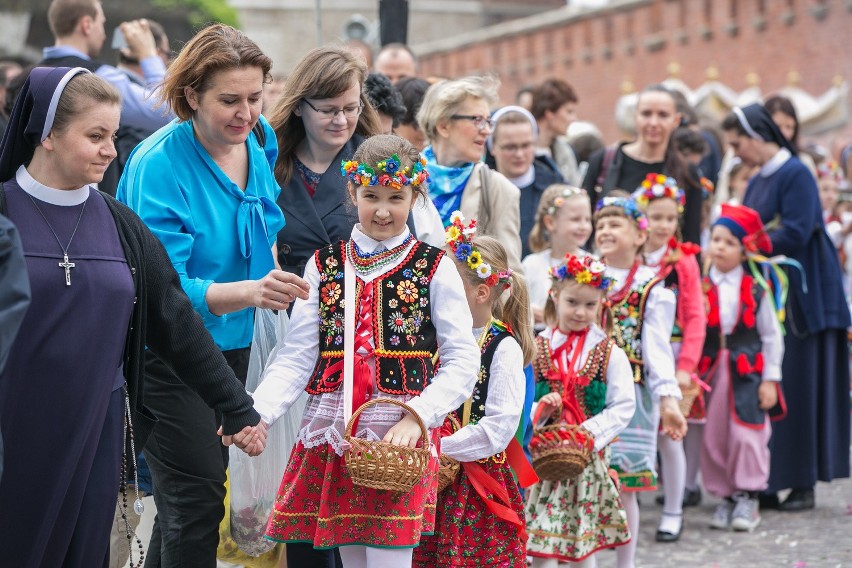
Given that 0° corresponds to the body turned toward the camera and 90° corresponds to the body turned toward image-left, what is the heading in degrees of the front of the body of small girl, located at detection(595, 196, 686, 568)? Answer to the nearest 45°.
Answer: approximately 45°

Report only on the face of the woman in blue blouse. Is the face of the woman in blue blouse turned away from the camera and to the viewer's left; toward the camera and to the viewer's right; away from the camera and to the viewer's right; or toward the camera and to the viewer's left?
toward the camera and to the viewer's right

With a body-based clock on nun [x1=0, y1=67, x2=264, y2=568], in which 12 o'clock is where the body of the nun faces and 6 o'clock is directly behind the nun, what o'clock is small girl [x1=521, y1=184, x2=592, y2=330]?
The small girl is roughly at 7 o'clock from the nun.

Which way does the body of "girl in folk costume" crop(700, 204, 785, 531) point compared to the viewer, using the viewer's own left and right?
facing the viewer and to the left of the viewer

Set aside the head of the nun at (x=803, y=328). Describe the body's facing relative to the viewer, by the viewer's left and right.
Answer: facing to the left of the viewer
